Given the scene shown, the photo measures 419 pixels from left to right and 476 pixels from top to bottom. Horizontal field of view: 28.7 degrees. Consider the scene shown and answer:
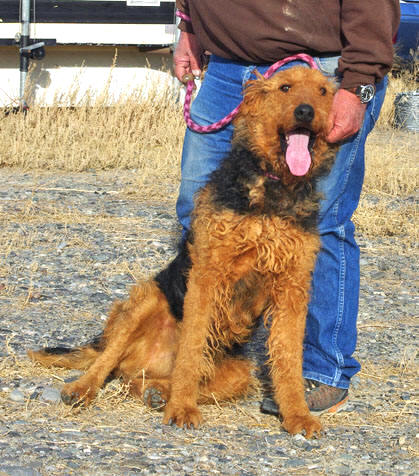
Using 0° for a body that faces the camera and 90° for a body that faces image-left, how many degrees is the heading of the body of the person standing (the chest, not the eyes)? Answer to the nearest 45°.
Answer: approximately 45°

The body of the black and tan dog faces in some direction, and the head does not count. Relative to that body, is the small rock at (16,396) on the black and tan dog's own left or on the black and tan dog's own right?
on the black and tan dog's own right

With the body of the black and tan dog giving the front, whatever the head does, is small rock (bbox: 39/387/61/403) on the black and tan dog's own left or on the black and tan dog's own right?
on the black and tan dog's own right

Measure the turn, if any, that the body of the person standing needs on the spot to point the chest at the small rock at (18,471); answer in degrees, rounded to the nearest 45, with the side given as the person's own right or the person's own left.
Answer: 0° — they already face it

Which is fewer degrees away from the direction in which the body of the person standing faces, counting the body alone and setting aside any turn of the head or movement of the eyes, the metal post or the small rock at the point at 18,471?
the small rock

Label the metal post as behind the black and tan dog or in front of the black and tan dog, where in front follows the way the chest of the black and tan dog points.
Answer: behind

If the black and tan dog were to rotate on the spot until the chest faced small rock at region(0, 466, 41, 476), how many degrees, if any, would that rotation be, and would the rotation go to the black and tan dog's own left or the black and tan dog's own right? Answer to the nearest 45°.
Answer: approximately 90° to the black and tan dog's own right
